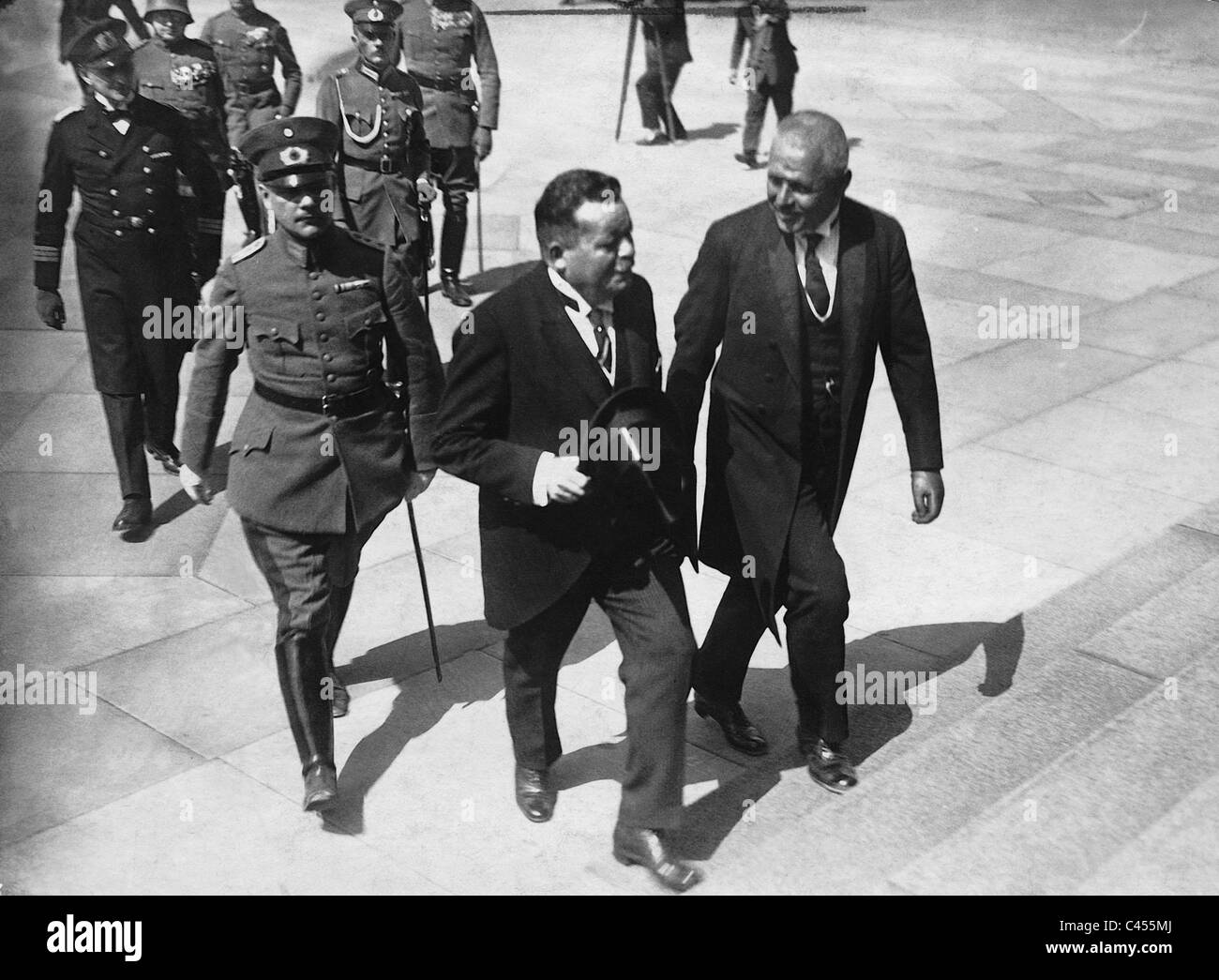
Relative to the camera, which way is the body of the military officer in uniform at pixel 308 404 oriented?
toward the camera

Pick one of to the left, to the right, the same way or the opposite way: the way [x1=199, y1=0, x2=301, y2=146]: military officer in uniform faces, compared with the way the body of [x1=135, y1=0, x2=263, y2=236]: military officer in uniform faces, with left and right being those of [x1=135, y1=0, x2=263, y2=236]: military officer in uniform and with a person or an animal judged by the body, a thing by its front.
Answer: the same way

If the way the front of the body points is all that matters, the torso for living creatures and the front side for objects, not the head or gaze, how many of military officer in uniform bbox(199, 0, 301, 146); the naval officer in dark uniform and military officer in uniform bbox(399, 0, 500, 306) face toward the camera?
3

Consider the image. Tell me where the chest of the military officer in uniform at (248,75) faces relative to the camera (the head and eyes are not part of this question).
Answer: toward the camera

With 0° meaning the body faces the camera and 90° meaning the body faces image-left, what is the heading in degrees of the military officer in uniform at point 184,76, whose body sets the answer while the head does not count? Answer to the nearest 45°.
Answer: approximately 0°

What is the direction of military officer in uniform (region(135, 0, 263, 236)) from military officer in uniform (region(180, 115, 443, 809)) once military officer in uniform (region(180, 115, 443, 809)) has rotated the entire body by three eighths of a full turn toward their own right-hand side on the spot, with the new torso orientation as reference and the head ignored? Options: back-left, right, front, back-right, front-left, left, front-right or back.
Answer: front-right

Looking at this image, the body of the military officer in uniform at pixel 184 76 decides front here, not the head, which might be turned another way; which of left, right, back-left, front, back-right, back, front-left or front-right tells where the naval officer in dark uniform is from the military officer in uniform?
front

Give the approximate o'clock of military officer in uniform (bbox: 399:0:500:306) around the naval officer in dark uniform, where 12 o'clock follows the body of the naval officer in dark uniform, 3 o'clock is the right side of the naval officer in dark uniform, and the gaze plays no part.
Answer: The military officer in uniform is roughly at 7 o'clock from the naval officer in dark uniform.

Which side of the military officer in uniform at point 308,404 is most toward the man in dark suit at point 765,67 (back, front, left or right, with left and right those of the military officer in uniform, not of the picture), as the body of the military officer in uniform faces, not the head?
back

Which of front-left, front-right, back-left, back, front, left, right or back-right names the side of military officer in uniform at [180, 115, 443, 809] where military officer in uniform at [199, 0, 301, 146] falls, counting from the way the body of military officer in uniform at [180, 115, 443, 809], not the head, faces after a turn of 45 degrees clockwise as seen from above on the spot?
back-right

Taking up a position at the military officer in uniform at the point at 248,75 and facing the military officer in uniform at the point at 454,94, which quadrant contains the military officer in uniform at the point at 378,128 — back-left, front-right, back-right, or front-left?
front-right

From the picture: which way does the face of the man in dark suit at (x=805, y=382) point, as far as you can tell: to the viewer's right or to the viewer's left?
to the viewer's left

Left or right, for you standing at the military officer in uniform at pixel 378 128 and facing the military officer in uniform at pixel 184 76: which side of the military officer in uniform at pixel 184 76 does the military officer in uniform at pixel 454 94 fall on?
right

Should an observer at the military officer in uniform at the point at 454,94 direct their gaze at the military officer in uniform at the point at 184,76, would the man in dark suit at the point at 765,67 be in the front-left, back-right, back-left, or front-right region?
back-right

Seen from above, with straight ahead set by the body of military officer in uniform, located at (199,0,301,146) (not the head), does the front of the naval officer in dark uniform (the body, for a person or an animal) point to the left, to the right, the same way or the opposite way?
the same way
